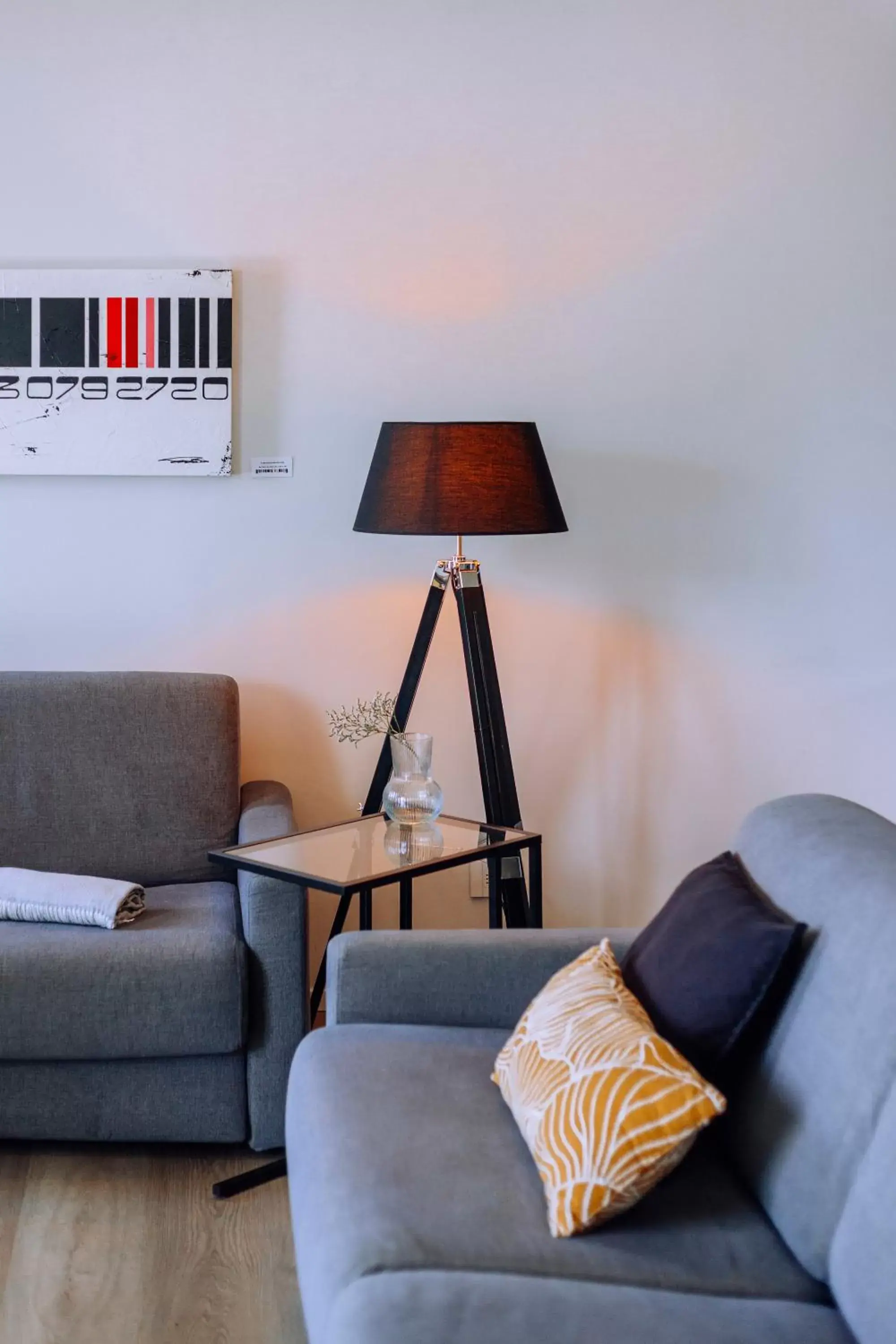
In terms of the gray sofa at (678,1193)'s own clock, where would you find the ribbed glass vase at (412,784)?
The ribbed glass vase is roughly at 2 o'clock from the gray sofa.

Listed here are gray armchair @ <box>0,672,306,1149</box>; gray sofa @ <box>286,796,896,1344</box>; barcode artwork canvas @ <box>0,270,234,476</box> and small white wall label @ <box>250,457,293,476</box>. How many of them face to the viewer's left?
1

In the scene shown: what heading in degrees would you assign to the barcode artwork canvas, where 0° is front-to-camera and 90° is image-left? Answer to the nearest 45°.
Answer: approximately 0°

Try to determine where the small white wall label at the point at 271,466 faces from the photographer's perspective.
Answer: facing the viewer

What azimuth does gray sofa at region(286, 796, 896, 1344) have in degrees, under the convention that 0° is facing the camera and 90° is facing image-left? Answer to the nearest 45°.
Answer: approximately 90°

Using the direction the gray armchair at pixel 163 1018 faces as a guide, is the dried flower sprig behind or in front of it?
behind

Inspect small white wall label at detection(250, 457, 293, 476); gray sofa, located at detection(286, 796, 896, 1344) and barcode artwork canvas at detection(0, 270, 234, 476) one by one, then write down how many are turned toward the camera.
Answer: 2

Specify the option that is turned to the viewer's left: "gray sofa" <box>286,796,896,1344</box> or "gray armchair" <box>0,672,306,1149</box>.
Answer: the gray sofa
